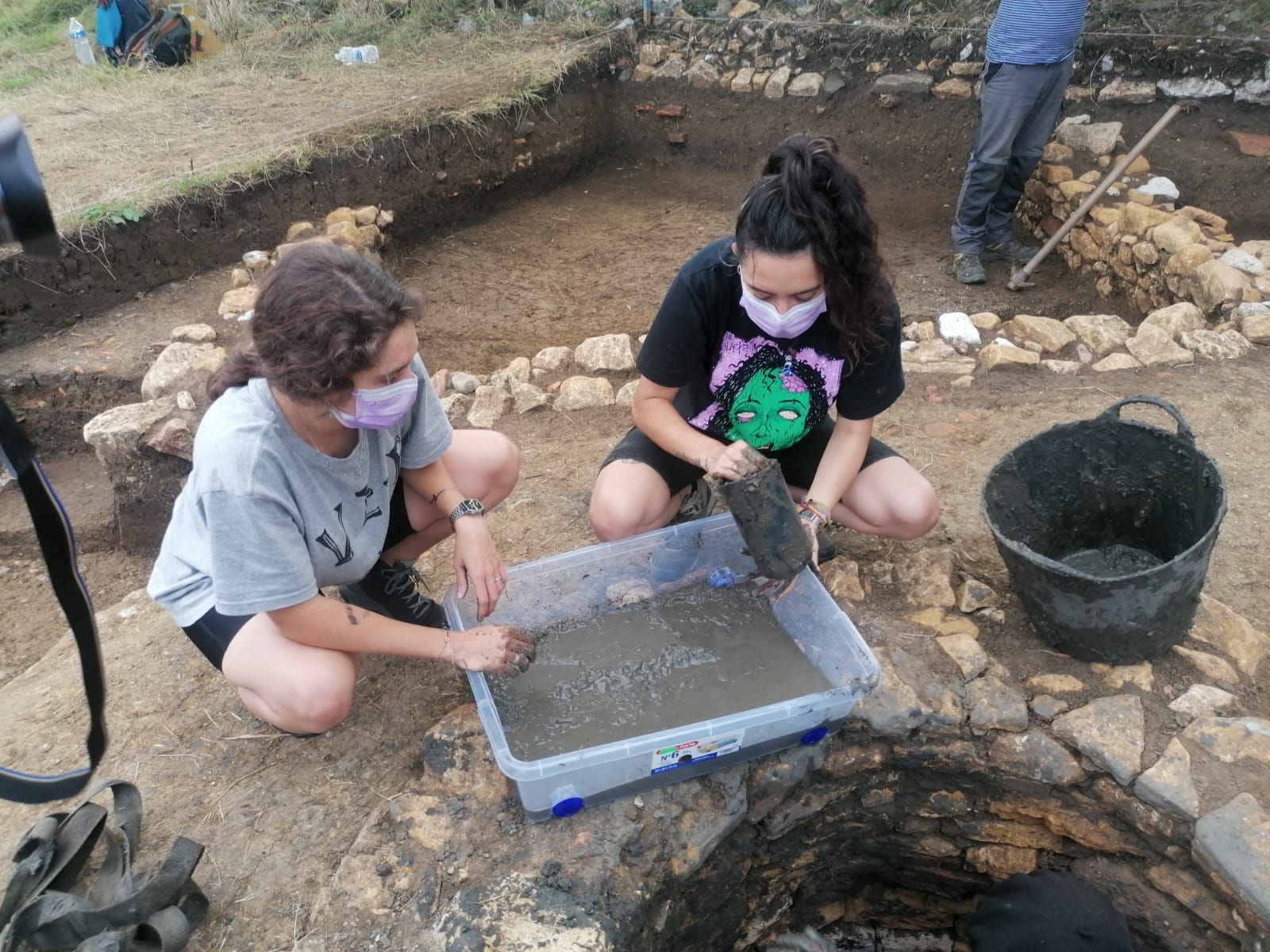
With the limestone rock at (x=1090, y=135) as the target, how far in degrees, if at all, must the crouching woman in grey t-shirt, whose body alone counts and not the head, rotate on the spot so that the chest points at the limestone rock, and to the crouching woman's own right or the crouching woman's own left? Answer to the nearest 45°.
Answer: approximately 90° to the crouching woman's own left

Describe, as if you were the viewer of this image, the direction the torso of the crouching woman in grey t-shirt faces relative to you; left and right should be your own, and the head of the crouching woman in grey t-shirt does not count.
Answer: facing the viewer and to the right of the viewer

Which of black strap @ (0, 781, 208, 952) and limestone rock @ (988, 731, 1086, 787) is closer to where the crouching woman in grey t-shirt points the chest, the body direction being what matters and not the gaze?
the limestone rock

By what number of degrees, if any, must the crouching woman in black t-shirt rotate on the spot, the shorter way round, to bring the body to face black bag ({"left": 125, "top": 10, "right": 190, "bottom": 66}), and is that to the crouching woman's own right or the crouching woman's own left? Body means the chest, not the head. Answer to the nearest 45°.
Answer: approximately 135° to the crouching woman's own right

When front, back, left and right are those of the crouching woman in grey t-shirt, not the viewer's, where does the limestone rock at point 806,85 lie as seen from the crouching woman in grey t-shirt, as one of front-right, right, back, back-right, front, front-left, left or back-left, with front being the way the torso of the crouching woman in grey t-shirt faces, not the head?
left

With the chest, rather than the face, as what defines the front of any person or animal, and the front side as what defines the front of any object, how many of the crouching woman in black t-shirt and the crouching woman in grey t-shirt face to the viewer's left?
0

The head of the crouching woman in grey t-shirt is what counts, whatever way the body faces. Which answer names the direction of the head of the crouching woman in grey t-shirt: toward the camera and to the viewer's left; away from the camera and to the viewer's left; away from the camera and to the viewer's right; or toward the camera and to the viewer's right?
toward the camera and to the viewer's right

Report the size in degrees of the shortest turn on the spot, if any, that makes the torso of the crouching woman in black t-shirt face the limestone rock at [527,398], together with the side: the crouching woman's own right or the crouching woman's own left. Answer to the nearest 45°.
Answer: approximately 135° to the crouching woman's own right

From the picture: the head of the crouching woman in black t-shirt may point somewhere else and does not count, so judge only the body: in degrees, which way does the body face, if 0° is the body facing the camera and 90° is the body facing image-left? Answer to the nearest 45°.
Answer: approximately 0°

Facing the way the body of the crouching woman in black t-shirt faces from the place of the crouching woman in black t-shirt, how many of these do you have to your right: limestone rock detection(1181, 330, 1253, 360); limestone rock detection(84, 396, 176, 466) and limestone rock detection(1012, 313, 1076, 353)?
1

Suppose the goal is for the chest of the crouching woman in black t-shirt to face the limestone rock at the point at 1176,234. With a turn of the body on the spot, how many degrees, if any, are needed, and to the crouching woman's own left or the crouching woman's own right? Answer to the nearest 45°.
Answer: approximately 135° to the crouching woman's own left

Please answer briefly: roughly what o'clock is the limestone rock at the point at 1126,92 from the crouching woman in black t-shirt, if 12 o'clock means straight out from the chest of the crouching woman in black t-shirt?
The limestone rock is roughly at 7 o'clock from the crouching woman in black t-shirt.

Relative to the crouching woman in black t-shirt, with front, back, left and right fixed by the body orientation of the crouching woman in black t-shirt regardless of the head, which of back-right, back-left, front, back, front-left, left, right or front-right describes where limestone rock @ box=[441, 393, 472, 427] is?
back-right

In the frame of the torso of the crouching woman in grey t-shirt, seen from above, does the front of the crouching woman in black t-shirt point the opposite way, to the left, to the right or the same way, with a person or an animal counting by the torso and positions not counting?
to the right
